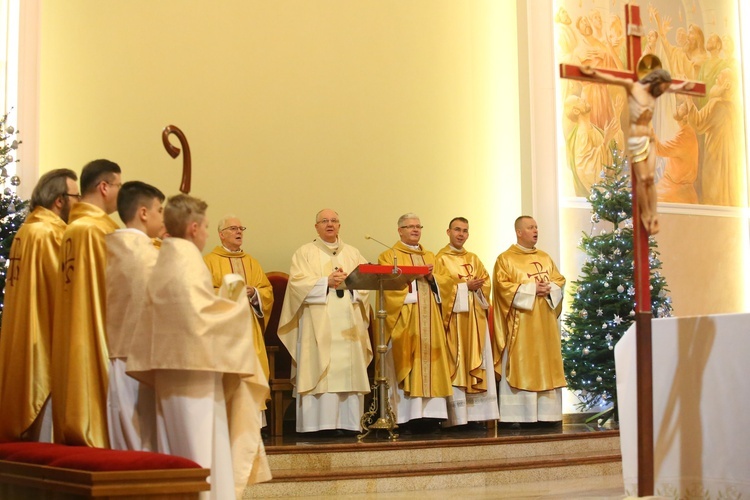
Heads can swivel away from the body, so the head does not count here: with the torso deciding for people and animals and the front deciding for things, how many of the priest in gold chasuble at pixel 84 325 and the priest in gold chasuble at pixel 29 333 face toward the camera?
0

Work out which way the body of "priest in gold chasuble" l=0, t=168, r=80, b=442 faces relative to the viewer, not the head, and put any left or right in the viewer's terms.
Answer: facing away from the viewer and to the right of the viewer

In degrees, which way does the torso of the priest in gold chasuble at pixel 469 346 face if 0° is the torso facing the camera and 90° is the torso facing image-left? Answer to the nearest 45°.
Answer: approximately 315°

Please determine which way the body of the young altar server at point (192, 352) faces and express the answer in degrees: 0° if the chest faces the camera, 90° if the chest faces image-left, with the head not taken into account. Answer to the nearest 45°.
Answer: approximately 225°

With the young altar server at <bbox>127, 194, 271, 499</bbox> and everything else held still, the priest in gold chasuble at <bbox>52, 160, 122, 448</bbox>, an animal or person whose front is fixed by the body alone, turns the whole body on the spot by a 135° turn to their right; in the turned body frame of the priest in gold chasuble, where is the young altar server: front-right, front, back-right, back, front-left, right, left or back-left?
front-left

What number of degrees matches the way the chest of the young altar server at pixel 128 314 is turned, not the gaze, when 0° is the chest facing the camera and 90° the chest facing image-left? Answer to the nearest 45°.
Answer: approximately 270°

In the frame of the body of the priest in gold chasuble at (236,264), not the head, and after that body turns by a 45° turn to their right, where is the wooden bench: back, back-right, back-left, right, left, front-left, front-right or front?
front

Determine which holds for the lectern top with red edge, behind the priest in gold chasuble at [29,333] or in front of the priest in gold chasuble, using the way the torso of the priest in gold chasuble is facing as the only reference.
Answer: in front

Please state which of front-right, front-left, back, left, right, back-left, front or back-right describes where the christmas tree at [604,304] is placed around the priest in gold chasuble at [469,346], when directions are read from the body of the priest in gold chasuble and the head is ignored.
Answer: left

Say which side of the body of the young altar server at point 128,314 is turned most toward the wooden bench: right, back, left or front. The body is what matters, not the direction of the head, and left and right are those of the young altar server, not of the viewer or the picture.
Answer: right

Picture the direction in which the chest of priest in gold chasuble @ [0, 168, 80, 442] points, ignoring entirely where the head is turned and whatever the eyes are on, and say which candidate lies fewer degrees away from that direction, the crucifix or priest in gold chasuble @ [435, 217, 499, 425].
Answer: the priest in gold chasuble

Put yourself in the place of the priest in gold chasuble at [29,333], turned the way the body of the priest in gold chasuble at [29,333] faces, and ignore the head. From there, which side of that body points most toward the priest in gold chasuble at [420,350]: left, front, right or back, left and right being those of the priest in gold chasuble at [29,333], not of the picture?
front

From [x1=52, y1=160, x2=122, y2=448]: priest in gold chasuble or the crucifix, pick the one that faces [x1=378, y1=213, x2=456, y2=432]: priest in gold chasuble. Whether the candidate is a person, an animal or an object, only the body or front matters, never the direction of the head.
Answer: [x1=52, y1=160, x2=122, y2=448]: priest in gold chasuble
